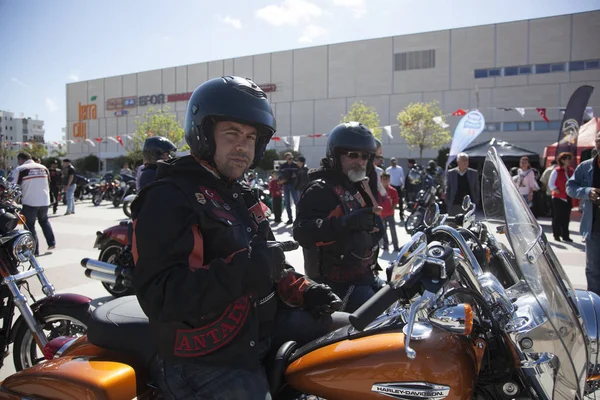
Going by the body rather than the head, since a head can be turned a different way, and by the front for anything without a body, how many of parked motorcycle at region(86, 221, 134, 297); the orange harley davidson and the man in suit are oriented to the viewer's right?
2

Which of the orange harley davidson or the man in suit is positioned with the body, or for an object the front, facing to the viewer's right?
the orange harley davidson

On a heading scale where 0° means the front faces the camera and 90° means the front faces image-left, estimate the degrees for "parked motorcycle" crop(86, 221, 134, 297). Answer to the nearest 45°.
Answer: approximately 270°

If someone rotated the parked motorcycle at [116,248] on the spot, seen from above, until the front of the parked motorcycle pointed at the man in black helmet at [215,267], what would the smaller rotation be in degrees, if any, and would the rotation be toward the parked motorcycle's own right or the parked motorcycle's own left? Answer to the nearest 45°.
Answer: approximately 90° to the parked motorcycle's own right

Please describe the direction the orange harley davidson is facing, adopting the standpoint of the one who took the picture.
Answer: facing to the right of the viewer

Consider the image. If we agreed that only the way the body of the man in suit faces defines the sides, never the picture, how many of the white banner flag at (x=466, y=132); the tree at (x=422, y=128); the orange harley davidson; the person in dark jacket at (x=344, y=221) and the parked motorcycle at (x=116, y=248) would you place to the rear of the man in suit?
2

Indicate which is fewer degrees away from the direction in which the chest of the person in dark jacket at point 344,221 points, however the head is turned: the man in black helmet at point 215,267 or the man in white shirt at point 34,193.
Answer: the man in black helmet

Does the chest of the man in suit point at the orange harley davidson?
yes

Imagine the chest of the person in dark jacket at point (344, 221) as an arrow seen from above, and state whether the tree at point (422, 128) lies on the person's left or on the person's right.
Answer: on the person's left

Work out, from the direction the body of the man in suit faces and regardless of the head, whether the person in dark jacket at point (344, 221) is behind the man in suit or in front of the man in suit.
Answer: in front

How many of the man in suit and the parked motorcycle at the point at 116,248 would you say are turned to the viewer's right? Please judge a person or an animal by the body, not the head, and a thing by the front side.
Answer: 1
